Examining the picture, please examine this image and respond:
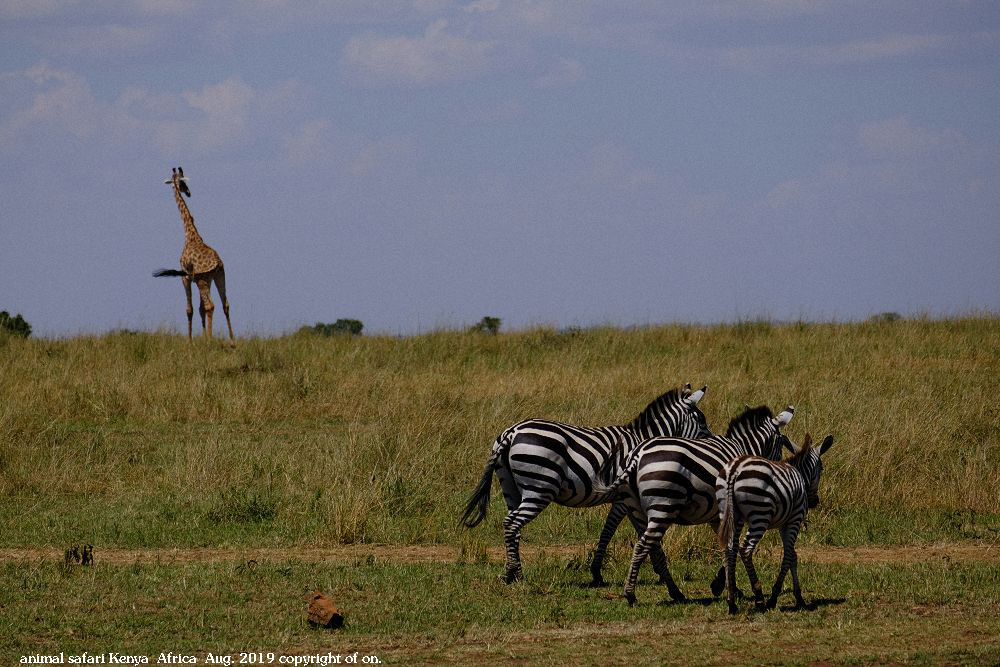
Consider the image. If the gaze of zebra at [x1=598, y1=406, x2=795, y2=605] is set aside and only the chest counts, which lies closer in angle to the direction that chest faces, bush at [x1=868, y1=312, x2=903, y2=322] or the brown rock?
the bush

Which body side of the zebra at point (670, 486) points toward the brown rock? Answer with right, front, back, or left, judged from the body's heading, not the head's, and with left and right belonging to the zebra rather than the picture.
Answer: back

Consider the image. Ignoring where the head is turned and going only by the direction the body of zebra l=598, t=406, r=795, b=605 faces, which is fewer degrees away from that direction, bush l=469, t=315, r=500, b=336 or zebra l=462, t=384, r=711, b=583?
the bush

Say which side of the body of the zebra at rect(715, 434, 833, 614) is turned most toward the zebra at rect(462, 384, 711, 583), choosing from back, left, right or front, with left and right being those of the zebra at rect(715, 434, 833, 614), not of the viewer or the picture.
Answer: left

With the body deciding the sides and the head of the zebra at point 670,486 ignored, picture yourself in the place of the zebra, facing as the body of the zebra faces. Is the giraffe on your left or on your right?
on your left

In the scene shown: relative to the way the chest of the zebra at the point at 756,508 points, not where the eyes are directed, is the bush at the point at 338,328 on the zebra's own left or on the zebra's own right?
on the zebra's own left

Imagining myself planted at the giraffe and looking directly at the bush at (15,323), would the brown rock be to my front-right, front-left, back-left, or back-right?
back-left

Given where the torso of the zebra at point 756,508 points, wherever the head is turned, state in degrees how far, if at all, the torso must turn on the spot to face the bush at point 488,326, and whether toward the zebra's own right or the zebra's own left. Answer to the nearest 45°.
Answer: approximately 45° to the zebra's own left

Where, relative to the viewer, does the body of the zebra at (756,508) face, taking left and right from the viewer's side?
facing away from the viewer and to the right of the viewer

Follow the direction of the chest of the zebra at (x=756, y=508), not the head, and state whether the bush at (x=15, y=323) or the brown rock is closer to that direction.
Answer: the bush

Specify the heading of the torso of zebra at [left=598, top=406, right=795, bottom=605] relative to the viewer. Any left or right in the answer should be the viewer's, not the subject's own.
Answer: facing away from the viewer and to the right of the viewer

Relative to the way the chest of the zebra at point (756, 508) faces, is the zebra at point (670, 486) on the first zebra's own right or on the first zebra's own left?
on the first zebra's own left

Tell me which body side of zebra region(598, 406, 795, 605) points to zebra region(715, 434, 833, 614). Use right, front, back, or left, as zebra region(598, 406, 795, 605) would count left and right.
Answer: right

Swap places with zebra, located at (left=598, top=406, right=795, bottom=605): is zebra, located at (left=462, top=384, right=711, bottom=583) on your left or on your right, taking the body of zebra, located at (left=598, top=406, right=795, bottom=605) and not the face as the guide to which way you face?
on your left

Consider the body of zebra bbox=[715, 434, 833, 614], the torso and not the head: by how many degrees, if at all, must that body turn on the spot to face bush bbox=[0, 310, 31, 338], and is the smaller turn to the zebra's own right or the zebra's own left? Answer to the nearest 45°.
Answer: approximately 90° to the zebra's own left
